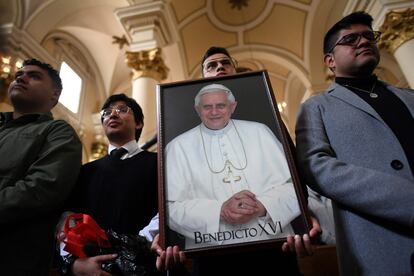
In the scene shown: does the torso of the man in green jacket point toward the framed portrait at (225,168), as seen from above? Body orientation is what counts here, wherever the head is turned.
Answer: no

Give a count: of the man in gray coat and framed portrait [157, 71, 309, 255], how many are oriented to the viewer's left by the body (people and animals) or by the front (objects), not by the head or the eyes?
0

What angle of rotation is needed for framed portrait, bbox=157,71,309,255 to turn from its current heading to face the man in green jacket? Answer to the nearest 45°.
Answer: approximately 90° to its right

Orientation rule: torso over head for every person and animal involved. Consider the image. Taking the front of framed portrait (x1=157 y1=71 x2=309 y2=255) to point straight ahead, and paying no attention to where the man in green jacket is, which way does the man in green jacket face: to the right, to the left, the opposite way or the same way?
the same way

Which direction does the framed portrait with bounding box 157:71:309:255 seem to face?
toward the camera

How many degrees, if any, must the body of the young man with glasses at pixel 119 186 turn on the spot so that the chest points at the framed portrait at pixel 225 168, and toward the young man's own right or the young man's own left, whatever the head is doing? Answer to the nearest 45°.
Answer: approximately 90° to the young man's own left

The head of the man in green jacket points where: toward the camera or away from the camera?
toward the camera

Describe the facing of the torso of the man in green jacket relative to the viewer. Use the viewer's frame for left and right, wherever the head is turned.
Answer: facing the viewer and to the left of the viewer

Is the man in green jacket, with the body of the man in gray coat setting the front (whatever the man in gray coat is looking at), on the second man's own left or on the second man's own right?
on the second man's own right

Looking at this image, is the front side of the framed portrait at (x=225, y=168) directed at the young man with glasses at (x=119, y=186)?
no
